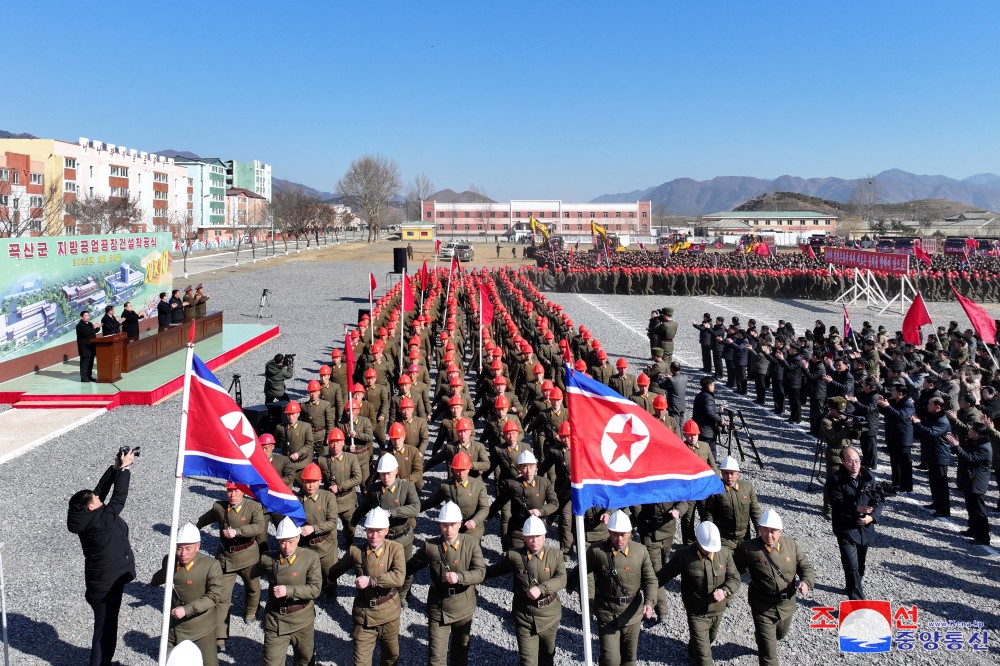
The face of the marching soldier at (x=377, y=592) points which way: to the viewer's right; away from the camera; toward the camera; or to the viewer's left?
toward the camera

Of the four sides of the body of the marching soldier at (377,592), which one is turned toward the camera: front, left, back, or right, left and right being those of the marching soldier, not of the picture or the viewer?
front

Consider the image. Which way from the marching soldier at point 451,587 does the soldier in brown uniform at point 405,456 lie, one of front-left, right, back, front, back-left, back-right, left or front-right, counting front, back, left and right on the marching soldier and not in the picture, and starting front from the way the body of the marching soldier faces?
back

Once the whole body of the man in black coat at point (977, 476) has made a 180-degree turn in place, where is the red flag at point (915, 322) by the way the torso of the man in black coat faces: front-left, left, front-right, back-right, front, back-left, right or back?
left

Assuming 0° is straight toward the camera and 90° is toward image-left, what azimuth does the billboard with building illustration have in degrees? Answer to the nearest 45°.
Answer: approximately 315°

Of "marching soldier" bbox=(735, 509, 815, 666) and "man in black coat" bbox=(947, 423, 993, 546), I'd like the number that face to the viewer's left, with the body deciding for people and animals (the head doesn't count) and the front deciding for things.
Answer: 1

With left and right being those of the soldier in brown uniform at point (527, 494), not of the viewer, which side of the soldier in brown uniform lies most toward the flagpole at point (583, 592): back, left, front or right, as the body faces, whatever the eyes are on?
front

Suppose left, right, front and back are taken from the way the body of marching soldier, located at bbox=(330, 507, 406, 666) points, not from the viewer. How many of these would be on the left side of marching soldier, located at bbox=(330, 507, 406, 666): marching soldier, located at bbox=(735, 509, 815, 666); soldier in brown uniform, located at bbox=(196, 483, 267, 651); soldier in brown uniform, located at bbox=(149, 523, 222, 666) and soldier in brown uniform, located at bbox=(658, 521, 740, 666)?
2

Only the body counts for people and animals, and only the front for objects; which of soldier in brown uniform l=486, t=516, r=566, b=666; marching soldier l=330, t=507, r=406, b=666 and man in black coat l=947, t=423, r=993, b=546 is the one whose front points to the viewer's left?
the man in black coat

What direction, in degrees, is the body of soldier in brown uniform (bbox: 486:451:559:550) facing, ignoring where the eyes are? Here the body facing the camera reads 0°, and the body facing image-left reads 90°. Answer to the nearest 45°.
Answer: approximately 0°

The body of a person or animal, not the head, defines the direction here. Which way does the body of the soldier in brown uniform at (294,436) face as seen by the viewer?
toward the camera

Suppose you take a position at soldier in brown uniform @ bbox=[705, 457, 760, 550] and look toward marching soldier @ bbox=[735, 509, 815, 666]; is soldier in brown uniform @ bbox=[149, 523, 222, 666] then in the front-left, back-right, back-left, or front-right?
front-right

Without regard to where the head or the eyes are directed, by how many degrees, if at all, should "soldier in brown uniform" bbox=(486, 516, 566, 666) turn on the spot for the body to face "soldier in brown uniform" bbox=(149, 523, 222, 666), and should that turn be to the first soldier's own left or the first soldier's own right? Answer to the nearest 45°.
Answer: approximately 90° to the first soldier's own right

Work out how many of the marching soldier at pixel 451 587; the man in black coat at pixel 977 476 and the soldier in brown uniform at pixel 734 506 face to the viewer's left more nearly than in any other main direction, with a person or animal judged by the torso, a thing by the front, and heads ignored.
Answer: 1

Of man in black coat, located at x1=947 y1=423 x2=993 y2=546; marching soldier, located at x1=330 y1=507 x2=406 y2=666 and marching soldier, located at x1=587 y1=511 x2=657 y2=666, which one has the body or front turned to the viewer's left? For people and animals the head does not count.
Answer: the man in black coat

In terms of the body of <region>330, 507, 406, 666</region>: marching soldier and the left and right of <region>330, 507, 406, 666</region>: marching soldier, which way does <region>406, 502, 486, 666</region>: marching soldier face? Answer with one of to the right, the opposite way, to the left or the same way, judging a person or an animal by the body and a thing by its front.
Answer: the same way
